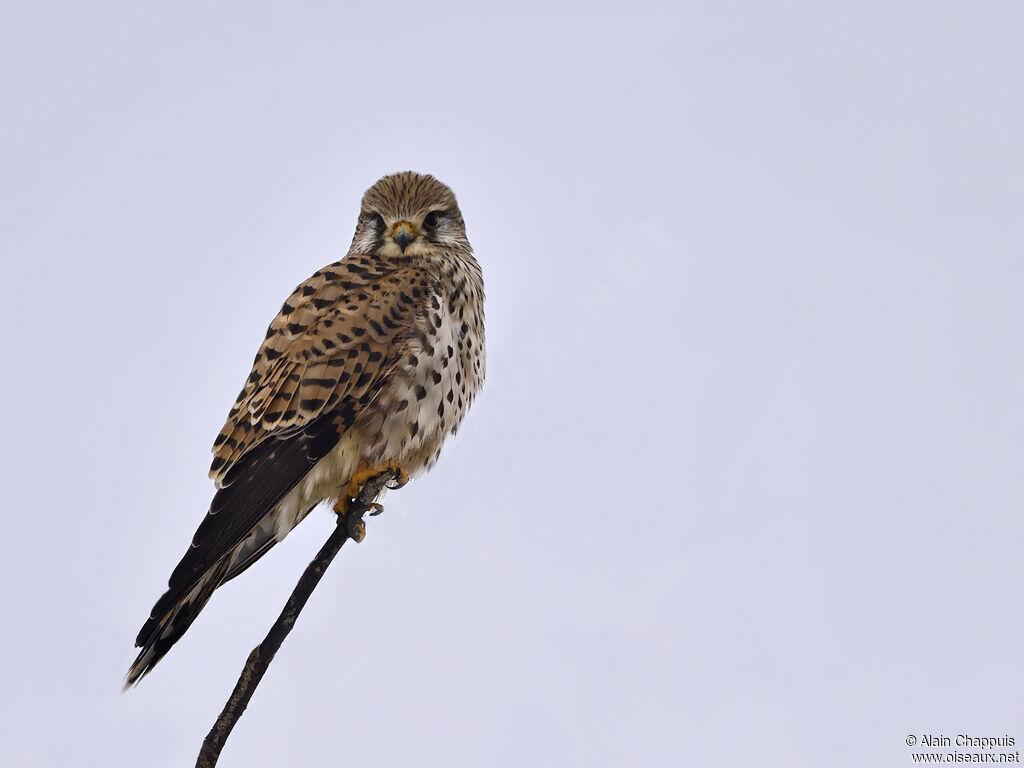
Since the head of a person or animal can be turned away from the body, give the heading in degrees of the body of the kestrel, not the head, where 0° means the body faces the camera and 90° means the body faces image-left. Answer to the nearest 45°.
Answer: approximately 270°
